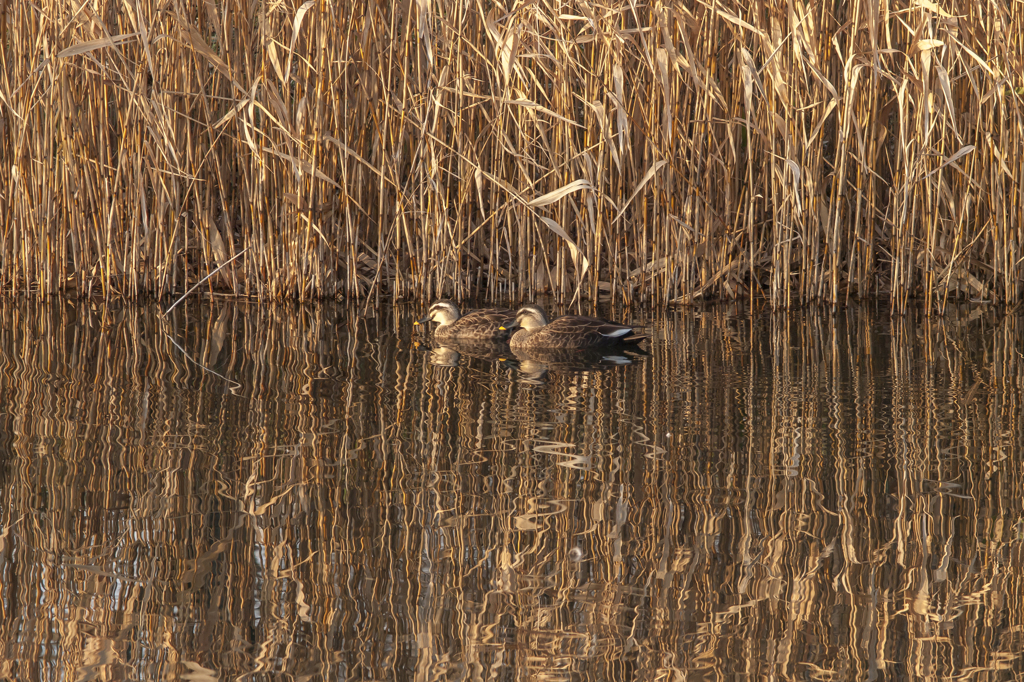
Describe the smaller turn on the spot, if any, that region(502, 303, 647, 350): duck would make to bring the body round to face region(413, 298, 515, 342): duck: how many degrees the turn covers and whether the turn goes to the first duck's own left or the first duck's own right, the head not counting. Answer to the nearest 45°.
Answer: approximately 45° to the first duck's own right

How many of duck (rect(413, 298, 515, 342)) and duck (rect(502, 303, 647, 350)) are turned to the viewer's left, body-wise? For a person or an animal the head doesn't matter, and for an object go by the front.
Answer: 2

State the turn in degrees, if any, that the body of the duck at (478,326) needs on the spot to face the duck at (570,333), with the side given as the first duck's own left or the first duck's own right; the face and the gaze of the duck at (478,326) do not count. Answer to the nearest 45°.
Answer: approximately 135° to the first duck's own left

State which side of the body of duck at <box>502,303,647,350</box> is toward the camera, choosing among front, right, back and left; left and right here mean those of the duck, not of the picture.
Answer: left

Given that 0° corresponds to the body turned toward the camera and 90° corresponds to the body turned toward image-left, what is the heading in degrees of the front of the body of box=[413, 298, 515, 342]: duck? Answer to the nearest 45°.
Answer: approximately 90°

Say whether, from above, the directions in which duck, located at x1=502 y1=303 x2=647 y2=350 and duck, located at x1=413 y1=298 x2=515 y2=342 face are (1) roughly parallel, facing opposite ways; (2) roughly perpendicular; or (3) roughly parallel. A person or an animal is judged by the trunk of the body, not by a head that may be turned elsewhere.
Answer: roughly parallel
